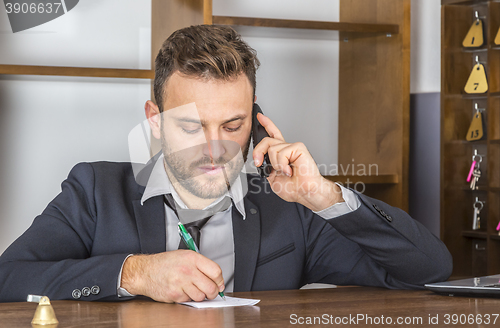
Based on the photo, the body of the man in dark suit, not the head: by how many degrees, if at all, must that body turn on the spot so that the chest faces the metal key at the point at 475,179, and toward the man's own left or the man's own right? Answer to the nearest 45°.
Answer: approximately 135° to the man's own left

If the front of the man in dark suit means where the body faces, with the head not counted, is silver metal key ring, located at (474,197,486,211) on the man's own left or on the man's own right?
on the man's own left

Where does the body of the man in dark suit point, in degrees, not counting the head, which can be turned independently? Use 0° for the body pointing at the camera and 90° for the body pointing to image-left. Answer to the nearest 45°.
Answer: approximately 0°
